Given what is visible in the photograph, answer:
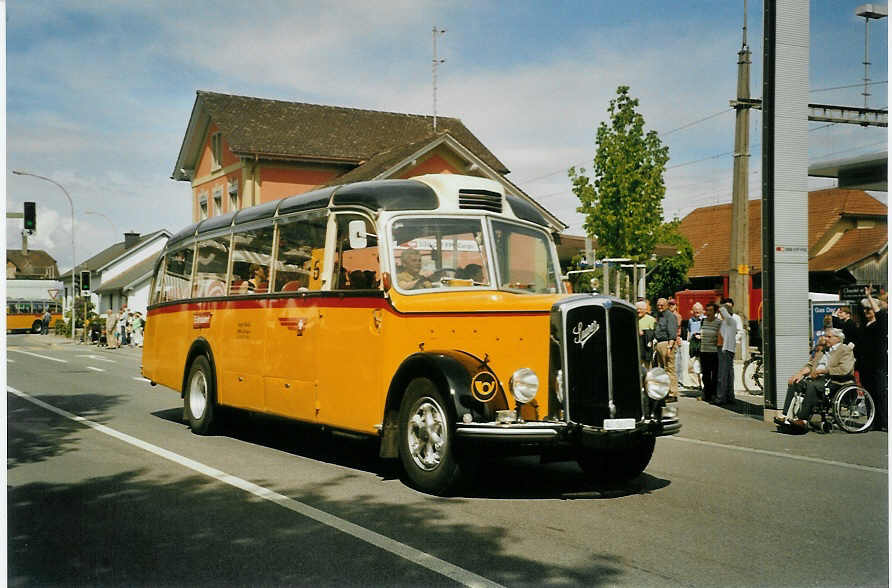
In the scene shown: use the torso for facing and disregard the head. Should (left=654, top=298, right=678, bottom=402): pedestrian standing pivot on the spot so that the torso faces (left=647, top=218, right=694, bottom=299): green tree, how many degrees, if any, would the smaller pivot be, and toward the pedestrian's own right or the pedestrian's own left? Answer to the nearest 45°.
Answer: approximately 135° to the pedestrian's own right

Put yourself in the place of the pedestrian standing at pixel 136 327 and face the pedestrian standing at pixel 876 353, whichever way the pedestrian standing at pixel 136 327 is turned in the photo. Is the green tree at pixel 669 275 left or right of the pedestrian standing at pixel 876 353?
left

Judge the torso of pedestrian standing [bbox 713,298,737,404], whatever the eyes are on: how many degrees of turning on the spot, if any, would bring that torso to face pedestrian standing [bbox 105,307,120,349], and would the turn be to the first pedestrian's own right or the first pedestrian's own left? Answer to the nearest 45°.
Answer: approximately 45° to the first pedestrian's own right

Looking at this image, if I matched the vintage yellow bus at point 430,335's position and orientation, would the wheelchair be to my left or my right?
on my left

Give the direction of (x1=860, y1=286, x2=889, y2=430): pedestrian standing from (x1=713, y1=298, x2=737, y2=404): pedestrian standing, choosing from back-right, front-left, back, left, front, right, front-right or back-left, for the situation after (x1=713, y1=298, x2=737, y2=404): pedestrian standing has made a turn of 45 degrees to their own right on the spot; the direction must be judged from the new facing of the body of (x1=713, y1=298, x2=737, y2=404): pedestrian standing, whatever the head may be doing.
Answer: back

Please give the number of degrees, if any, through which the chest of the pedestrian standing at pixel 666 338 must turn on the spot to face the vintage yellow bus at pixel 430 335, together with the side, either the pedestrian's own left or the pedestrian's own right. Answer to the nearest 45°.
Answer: approximately 45° to the pedestrian's own left

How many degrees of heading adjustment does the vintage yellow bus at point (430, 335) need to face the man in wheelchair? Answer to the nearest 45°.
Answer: approximately 90° to its left

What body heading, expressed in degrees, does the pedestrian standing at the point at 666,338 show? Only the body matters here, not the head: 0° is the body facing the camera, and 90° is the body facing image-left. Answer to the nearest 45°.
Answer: approximately 45°

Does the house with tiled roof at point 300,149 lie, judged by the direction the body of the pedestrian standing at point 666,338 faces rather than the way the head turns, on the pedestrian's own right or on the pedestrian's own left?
on the pedestrian's own right

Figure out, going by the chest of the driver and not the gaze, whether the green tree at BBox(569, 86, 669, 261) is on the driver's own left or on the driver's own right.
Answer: on the driver's own left

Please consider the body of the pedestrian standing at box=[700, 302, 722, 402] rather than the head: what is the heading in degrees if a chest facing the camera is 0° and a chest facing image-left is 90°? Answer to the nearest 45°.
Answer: approximately 45°

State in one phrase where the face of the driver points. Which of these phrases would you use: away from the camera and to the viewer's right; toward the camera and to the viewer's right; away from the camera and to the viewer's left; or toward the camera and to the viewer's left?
toward the camera and to the viewer's right
